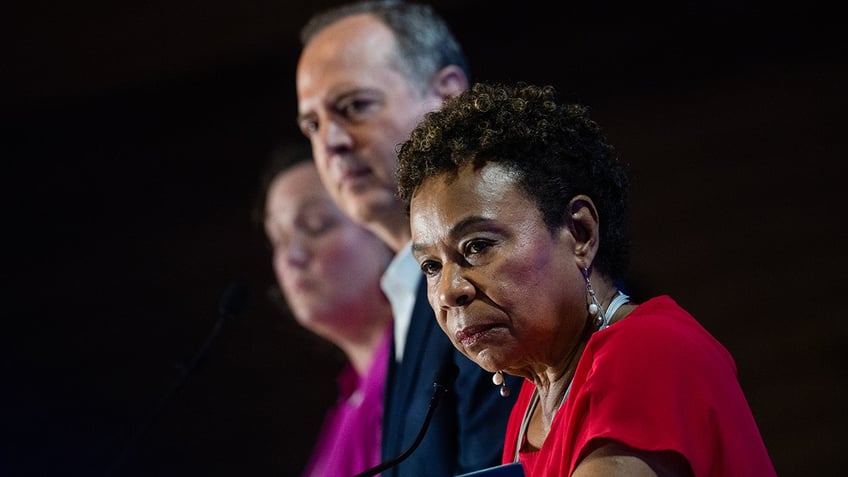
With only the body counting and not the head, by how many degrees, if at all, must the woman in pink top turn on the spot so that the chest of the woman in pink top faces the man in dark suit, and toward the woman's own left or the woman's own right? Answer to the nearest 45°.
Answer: approximately 45° to the woman's own left

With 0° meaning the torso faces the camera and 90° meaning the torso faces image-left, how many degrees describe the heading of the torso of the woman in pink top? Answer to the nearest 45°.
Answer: approximately 45°

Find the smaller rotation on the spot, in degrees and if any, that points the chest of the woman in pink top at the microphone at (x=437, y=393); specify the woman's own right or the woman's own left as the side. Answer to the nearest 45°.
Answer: approximately 45° to the woman's own left

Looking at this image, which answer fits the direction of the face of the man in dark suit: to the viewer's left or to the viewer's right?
to the viewer's left

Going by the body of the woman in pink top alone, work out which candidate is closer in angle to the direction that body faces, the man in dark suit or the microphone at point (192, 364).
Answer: the microphone

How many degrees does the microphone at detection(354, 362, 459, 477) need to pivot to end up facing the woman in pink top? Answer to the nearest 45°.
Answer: approximately 90° to its left
